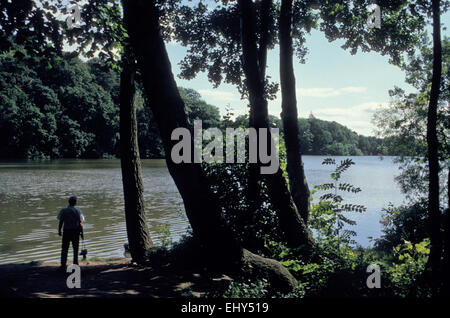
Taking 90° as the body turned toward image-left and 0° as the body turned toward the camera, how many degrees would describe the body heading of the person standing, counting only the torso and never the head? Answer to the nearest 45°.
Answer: approximately 180°
